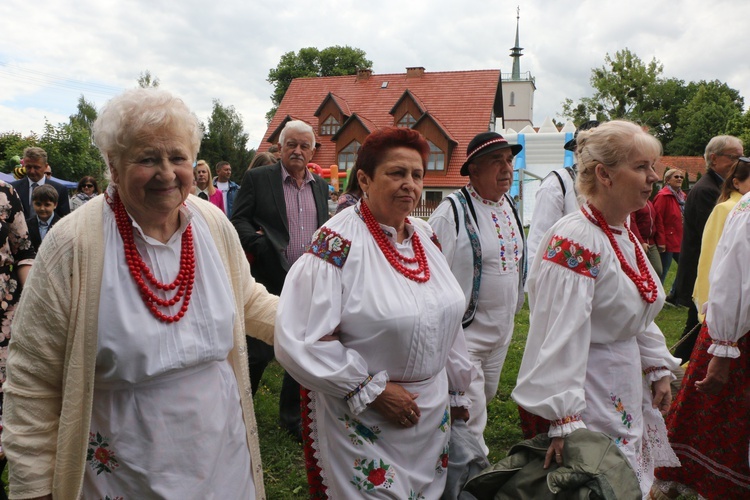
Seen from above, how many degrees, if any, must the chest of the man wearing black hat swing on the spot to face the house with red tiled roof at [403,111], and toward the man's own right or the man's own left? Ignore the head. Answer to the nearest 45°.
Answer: approximately 135° to the man's own left

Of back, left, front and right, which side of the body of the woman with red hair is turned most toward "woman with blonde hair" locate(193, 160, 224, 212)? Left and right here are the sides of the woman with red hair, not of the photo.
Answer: back

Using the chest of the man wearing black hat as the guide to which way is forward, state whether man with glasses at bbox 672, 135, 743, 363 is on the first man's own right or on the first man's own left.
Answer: on the first man's own left

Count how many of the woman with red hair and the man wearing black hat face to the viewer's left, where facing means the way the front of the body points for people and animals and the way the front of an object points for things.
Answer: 0

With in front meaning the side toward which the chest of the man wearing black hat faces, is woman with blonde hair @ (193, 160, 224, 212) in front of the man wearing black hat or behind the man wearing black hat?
behind

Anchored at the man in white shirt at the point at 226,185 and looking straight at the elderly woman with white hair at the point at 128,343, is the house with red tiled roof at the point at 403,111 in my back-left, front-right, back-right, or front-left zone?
back-left

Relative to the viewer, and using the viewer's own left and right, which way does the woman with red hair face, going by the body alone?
facing the viewer and to the right of the viewer

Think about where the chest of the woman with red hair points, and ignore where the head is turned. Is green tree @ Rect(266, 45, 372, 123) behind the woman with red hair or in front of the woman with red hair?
behind

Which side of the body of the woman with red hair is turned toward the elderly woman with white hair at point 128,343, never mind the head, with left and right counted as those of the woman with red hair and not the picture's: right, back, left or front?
right

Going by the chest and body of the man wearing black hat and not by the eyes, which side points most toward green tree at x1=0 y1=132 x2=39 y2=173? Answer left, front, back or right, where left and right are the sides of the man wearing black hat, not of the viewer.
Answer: back

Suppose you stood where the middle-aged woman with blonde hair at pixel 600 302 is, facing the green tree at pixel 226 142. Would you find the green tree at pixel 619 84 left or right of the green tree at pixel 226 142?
right

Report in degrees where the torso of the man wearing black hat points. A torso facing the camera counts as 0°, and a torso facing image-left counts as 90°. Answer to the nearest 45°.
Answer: approximately 315°

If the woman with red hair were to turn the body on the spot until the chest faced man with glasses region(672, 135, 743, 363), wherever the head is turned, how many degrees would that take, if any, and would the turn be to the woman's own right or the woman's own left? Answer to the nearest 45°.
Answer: approximately 90° to the woman's own left
